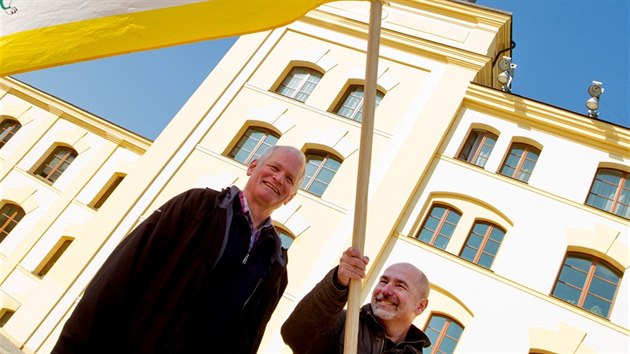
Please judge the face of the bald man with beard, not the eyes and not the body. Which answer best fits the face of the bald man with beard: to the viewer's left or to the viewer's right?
to the viewer's left

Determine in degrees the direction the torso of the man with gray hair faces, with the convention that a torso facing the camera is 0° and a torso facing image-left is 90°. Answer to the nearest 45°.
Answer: approximately 315°

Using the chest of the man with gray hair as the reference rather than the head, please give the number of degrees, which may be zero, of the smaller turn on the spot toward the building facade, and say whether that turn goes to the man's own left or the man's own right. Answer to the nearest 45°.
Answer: approximately 135° to the man's own left

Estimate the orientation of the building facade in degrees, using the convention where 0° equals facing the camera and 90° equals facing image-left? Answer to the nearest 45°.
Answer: approximately 0°
